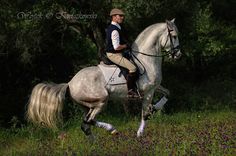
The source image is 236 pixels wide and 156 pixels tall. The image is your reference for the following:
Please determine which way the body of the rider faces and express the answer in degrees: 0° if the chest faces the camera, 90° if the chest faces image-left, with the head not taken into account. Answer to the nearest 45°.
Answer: approximately 270°

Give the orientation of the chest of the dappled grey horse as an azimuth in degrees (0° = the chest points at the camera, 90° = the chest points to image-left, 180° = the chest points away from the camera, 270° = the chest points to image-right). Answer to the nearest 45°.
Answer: approximately 270°
